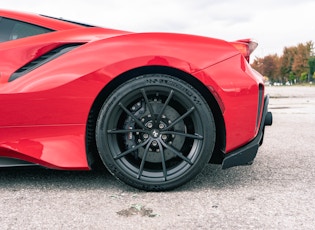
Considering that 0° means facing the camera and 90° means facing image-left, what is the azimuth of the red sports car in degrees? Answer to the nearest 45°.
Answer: approximately 90°
